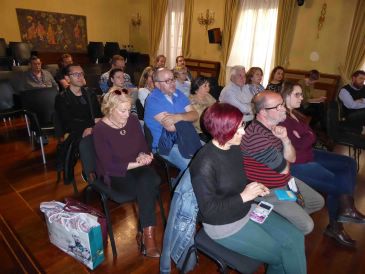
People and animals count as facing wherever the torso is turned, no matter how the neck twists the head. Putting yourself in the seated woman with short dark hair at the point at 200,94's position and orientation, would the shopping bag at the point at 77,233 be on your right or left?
on your right

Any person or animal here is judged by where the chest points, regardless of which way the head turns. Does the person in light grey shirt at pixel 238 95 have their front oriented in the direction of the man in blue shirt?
no

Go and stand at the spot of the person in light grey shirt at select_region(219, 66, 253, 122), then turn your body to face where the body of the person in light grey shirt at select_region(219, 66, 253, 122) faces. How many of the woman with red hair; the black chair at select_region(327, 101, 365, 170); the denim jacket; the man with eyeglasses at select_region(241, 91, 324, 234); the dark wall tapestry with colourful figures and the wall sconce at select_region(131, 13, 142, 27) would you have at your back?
2

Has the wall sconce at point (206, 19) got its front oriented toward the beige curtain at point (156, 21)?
no

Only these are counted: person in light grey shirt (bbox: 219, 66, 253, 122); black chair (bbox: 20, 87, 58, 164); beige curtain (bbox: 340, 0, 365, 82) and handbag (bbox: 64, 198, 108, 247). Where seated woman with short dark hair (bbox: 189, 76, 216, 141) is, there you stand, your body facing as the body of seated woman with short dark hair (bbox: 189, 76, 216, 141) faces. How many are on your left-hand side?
2

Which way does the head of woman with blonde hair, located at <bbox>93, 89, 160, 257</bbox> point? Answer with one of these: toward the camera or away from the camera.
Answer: toward the camera

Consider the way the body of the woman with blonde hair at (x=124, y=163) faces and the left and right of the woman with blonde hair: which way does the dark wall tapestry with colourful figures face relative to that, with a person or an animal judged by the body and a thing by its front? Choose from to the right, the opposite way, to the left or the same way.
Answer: the same way

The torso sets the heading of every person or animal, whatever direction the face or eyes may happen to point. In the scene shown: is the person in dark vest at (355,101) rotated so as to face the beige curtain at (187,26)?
no

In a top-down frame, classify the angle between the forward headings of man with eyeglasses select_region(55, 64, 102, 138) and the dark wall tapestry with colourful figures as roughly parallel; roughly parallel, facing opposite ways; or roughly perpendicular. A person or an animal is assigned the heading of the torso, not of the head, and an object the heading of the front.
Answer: roughly parallel

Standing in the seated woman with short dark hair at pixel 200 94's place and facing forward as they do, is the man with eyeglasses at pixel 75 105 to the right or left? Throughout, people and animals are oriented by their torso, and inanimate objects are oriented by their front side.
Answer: on their right

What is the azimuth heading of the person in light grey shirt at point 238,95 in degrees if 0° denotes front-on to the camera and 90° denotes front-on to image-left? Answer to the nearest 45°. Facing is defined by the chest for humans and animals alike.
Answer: approximately 315°

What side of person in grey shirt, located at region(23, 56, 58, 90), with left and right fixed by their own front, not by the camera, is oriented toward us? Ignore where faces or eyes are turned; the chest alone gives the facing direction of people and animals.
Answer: front

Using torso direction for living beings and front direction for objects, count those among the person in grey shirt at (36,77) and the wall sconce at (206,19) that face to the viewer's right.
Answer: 0

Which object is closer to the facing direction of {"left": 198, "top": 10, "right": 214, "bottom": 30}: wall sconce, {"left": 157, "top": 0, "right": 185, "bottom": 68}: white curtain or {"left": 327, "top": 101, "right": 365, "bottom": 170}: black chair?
the black chair

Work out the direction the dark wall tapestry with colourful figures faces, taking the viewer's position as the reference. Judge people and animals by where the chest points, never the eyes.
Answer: facing the viewer and to the right of the viewer

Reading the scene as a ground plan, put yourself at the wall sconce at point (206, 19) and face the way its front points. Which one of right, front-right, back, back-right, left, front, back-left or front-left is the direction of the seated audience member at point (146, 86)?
front

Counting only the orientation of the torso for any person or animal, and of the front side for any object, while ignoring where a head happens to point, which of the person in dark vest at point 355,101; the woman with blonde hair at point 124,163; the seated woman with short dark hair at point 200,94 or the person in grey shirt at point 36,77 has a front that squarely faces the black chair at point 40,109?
the person in grey shirt at point 36,77

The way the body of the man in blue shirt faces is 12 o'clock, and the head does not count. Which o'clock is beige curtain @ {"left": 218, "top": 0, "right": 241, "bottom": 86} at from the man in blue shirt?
The beige curtain is roughly at 8 o'clock from the man in blue shirt.

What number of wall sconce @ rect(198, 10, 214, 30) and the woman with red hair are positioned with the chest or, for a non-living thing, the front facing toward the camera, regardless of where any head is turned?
1

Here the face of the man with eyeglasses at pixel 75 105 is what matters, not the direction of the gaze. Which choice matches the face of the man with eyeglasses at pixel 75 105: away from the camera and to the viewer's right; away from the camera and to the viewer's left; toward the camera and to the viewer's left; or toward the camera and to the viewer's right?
toward the camera and to the viewer's right
